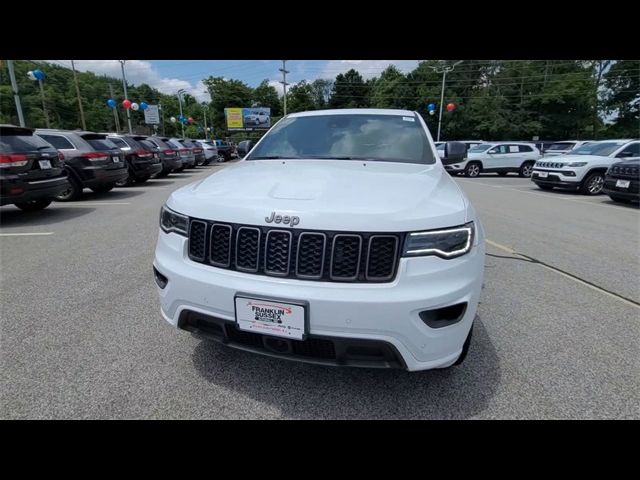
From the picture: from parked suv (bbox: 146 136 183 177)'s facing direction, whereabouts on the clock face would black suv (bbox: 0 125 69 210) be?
The black suv is roughly at 8 o'clock from the parked suv.

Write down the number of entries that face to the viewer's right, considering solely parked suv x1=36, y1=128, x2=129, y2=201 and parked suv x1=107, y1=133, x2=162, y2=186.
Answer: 0

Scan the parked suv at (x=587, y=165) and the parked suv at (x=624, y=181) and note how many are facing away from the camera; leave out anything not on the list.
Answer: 0

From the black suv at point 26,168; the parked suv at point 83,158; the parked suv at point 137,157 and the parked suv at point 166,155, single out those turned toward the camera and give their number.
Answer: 0

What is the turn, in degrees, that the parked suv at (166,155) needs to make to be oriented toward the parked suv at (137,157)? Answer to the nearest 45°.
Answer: approximately 135° to its left

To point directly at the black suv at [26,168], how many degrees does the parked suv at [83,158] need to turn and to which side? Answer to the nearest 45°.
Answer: approximately 135° to its left

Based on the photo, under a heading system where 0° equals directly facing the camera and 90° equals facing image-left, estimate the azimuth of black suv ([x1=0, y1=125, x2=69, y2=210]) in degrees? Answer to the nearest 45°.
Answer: approximately 135°

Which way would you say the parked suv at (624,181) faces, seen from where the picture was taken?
facing the viewer and to the left of the viewer

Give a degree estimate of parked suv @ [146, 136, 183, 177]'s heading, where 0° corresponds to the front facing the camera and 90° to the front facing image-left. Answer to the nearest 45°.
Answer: approximately 135°
